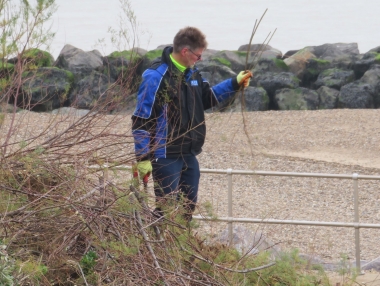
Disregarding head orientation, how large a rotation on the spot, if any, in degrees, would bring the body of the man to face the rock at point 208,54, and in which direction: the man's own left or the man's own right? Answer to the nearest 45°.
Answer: approximately 135° to the man's own left

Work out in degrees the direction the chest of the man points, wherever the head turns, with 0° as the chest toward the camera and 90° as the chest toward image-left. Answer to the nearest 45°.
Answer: approximately 315°

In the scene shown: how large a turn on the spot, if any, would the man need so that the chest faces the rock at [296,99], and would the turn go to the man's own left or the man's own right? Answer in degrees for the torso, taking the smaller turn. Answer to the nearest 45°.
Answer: approximately 135° to the man's own left

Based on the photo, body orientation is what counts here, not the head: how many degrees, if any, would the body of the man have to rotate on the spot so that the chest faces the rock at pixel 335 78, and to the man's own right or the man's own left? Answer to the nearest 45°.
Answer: approximately 135° to the man's own left

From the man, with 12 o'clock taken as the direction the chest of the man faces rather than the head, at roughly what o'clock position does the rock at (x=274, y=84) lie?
The rock is roughly at 8 o'clock from the man.

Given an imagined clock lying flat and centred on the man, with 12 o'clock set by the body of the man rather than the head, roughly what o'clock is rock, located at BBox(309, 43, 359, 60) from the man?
The rock is roughly at 8 o'clock from the man.

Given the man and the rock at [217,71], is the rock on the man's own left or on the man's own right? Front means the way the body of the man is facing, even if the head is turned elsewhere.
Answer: on the man's own left

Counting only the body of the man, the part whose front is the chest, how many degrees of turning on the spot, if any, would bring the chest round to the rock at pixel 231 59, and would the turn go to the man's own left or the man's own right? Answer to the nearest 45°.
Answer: approximately 135° to the man's own left

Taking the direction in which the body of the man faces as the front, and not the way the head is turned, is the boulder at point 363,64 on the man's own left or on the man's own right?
on the man's own left

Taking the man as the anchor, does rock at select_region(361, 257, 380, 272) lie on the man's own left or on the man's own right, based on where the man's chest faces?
on the man's own left

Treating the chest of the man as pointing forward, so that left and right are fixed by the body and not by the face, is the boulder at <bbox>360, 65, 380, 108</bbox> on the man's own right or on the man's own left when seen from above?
on the man's own left
